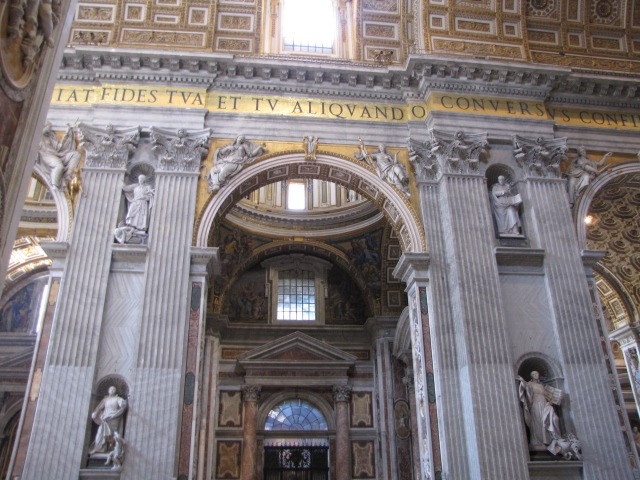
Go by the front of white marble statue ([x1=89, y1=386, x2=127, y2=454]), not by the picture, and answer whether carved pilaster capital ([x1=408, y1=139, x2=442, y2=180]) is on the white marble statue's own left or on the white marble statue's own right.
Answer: on the white marble statue's own left

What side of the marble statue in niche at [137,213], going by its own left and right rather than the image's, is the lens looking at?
front

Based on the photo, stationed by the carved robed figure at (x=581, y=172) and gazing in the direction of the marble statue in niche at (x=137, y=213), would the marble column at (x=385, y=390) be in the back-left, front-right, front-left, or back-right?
front-right

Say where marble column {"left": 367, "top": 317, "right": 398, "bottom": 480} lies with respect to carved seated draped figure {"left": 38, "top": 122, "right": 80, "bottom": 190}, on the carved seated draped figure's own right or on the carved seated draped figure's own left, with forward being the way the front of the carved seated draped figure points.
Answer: on the carved seated draped figure's own left

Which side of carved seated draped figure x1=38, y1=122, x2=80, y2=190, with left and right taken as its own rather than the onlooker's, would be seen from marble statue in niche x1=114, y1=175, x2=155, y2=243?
left

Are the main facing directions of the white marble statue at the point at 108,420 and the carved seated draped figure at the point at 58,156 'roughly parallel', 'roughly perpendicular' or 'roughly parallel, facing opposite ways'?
roughly parallel

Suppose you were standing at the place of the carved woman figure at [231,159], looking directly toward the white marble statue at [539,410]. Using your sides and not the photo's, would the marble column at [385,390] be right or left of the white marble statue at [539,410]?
left

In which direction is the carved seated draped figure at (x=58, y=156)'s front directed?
toward the camera

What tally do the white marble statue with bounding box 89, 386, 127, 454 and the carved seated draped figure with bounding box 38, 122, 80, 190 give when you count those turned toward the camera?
2

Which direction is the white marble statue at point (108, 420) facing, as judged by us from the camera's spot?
facing the viewer
